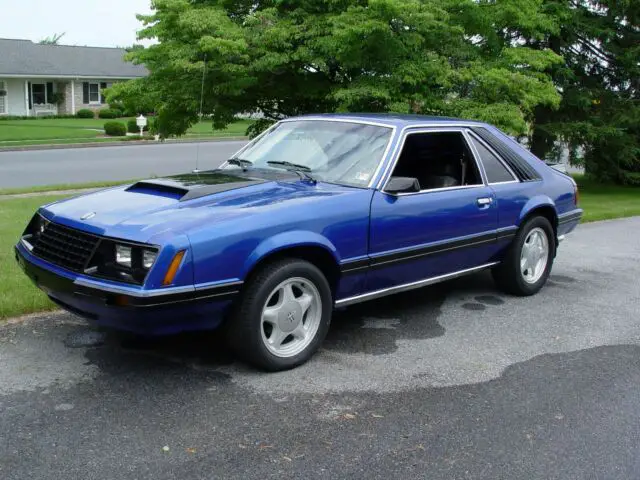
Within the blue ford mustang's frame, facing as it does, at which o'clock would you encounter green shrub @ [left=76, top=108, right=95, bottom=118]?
The green shrub is roughly at 4 o'clock from the blue ford mustang.

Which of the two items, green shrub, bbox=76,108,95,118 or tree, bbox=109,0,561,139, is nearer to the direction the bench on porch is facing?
the tree

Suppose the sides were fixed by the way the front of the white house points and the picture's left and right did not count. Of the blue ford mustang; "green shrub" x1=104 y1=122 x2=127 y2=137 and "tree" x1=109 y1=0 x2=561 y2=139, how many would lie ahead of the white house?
3

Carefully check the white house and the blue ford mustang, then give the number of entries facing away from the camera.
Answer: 0

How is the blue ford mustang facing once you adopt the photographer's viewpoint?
facing the viewer and to the left of the viewer

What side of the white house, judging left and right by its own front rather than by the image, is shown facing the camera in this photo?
front

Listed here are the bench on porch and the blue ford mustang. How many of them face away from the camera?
0

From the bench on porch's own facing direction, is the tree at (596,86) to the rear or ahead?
ahead

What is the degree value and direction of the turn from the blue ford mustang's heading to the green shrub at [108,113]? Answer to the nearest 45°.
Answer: approximately 135° to its right

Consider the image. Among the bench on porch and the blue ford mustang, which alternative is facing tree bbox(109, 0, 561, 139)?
the bench on porch

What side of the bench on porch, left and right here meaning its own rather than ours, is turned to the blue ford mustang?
front

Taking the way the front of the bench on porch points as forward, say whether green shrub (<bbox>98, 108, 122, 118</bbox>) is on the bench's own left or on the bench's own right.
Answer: on the bench's own left

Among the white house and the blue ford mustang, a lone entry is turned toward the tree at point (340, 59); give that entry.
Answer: the white house

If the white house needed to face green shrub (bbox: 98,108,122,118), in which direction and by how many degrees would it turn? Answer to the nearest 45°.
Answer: approximately 90° to its left

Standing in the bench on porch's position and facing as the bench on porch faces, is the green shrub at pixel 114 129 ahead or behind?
ahead

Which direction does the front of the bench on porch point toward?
toward the camera
